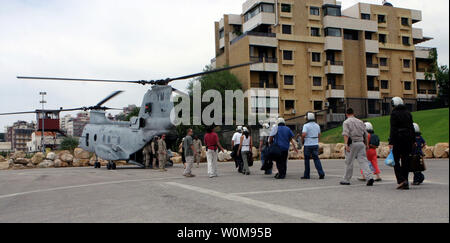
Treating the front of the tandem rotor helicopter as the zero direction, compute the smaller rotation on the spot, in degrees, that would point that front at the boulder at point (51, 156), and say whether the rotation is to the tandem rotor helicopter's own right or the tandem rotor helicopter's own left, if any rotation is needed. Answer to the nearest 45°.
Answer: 0° — it already faces it

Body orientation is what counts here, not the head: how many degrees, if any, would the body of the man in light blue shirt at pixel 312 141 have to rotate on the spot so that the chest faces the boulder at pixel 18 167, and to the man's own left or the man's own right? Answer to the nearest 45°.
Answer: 0° — they already face it

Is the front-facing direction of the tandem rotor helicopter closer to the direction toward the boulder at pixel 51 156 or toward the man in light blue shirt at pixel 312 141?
the boulder

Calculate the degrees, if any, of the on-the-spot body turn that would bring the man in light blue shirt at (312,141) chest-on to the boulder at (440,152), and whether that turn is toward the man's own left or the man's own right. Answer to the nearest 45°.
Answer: approximately 90° to the man's own right

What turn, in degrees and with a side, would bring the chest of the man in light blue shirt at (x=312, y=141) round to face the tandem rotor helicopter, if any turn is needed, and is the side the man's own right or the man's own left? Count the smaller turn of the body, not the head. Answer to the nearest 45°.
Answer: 0° — they already face it

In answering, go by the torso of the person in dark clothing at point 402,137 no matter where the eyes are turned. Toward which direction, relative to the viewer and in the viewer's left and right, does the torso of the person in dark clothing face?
facing away from the viewer and to the left of the viewer

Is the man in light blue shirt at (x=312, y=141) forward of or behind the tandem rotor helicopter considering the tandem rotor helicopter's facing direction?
behind

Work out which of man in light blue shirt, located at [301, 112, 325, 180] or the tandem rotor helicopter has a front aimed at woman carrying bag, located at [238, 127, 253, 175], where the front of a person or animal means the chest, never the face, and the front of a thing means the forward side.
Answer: the man in light blue shirt

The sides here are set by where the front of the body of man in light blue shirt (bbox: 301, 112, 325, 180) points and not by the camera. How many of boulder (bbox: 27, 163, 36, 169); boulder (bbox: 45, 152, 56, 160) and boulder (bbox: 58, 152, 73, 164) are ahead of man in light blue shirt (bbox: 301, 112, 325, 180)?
3

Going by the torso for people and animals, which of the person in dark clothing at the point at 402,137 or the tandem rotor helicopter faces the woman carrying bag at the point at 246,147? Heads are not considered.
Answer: the person in dark clothing

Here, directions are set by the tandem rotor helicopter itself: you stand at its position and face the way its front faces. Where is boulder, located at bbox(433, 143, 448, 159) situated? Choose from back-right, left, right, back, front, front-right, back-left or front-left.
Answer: back-right

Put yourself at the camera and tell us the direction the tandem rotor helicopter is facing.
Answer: facing away from the viewer and to the left of the viewer

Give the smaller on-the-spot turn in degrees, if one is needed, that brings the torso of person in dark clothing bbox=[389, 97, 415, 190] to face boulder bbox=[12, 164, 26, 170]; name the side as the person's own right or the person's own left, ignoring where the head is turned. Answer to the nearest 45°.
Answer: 0° — they already face it
